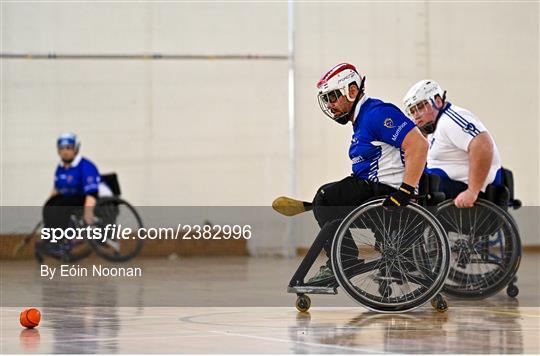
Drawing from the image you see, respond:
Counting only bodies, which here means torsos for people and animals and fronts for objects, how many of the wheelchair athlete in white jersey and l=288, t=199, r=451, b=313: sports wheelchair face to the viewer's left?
2

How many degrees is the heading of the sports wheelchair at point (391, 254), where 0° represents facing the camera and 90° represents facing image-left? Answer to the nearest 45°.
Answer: approximately 90°

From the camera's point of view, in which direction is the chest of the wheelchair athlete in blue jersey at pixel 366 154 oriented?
to the viewer's left

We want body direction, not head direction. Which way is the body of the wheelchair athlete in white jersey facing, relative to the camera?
to the viewer's left

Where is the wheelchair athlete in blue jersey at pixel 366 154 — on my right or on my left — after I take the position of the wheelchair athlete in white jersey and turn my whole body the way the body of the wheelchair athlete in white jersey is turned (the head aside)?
on my left

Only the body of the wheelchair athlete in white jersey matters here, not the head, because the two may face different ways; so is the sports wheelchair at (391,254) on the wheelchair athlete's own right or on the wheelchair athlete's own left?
on the wheelchair athlete's own left

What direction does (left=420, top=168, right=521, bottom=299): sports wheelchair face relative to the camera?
to the viewer's left
